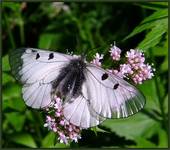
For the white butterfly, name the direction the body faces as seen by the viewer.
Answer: away from the camera
